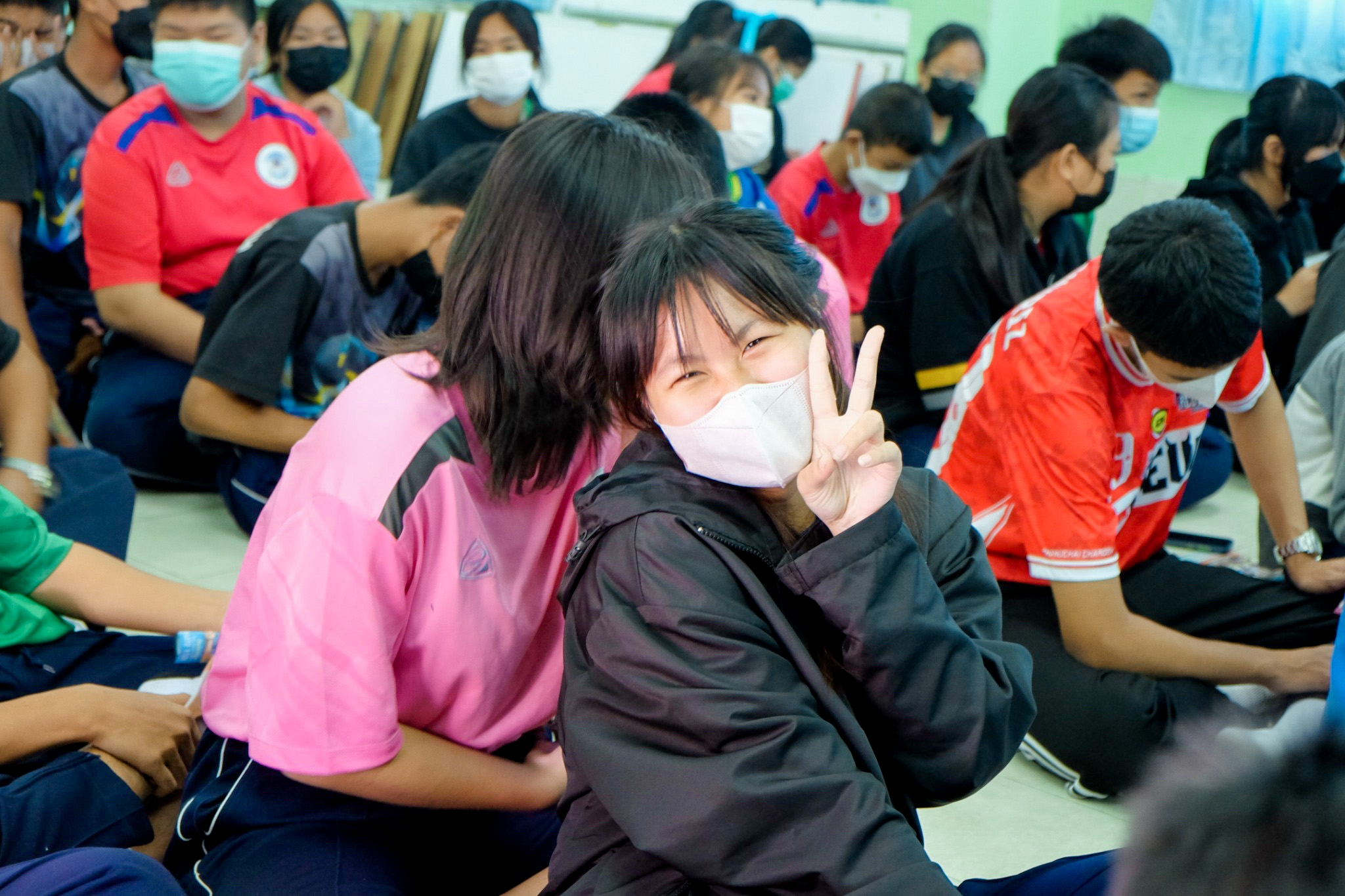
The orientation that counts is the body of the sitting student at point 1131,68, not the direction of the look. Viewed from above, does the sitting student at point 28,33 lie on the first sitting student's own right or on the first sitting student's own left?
on the first sitting student's own right

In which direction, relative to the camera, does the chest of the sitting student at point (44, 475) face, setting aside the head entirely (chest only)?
to the viewer's right

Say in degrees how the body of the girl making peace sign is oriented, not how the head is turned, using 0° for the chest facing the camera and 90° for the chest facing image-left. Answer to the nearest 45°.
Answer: approximately 315°

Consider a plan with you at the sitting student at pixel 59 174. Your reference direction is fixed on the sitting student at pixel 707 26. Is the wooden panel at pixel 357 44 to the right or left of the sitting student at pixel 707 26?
left

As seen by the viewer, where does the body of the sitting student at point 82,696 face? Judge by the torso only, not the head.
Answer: to the viewer's right
